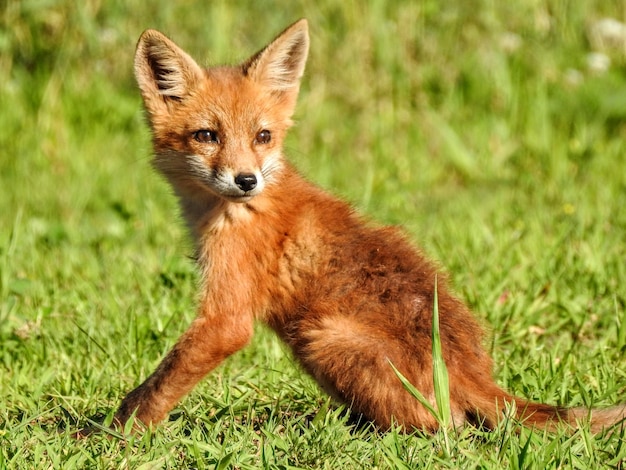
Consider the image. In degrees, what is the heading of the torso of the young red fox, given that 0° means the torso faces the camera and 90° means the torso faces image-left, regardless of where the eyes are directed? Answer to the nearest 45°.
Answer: approximately 90°

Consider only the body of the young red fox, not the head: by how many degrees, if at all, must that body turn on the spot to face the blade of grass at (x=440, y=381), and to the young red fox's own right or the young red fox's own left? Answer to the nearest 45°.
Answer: approximately 135° to the young red fox's own left

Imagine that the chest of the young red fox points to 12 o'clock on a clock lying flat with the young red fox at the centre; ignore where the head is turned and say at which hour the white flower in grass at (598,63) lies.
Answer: The white flower in grass is roughly at 4 o'clock from the young red fox.
